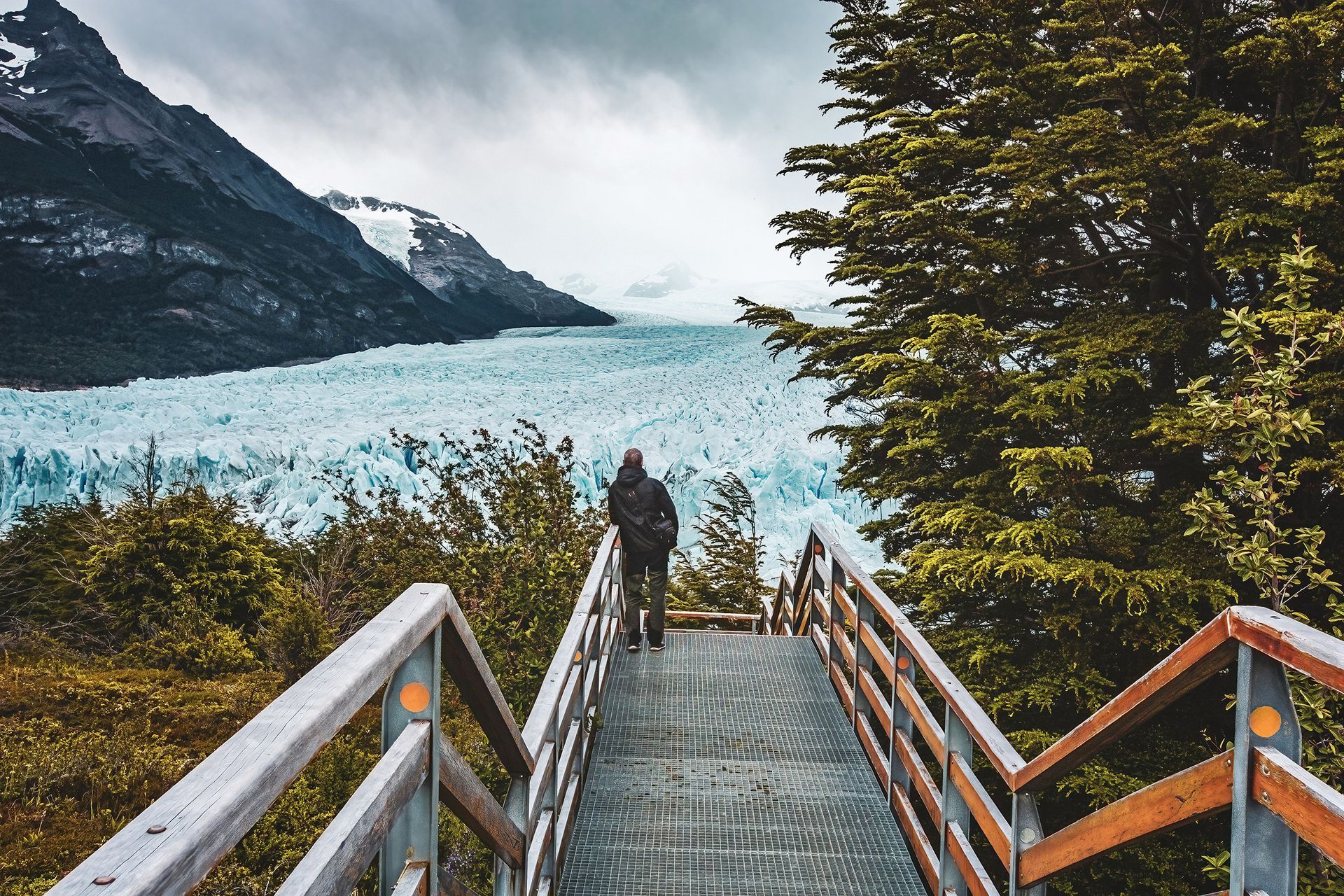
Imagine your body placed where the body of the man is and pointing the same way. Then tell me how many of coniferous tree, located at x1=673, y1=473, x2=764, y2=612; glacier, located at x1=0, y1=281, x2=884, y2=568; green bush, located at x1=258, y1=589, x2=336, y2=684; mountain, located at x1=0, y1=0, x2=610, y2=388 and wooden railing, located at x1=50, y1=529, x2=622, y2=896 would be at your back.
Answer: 1

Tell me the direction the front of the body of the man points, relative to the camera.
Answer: away from the camera

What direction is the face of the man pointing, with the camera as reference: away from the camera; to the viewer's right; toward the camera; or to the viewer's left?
away from the camera

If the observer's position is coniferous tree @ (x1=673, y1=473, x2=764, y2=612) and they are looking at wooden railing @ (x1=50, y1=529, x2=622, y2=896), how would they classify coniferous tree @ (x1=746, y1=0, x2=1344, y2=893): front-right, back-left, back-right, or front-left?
front-left

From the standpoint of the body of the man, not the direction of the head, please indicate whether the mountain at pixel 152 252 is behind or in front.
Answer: in front

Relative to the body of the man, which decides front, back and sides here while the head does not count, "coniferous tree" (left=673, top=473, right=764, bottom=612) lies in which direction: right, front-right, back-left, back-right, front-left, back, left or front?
front

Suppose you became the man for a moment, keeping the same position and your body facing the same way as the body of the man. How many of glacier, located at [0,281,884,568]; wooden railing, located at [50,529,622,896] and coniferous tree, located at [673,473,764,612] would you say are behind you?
1

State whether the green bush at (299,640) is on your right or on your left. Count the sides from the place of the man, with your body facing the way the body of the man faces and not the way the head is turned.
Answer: on your left

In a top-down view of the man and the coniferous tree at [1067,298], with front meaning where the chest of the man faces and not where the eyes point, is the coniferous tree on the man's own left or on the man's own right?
on the man's own right

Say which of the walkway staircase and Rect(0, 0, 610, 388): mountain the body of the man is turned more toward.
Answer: the mountain

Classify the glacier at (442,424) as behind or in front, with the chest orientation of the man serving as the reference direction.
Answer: in front

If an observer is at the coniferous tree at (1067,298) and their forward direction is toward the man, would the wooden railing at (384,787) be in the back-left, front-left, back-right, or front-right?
front-left
